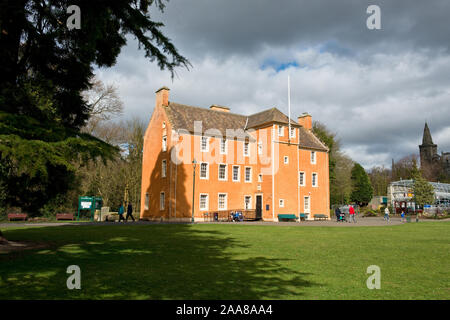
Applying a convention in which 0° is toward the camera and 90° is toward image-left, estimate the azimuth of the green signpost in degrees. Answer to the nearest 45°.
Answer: approximately 0°

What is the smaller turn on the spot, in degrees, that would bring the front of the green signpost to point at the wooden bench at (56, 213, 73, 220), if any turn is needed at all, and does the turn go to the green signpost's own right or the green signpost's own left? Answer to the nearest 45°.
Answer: approximately 90° to the green signpost's own right

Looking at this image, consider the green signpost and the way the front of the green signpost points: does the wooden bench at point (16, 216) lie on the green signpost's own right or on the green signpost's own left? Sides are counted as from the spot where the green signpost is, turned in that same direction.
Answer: on the green signpost's own right

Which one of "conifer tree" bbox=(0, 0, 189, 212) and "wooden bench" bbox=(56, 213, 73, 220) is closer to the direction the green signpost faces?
the conifer tree

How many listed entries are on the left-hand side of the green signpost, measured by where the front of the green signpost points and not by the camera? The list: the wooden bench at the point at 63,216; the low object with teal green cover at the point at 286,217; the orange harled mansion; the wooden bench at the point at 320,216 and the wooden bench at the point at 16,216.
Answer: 3

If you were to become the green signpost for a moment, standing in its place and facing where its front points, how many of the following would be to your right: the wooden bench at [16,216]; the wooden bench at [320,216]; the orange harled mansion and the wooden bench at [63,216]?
2

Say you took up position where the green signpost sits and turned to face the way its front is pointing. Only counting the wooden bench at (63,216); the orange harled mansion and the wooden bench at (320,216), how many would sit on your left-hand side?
2

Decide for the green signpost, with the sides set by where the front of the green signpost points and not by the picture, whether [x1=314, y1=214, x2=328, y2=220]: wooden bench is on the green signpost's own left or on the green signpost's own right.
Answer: on the green signpost's own left

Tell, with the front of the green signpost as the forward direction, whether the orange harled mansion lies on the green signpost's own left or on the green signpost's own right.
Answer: on the green signpost's own left

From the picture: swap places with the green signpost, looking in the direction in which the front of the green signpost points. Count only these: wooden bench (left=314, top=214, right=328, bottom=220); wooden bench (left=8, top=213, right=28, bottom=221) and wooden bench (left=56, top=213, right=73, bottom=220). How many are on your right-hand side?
2

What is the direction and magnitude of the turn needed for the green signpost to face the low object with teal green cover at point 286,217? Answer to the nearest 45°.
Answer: approximately 90° to its left
